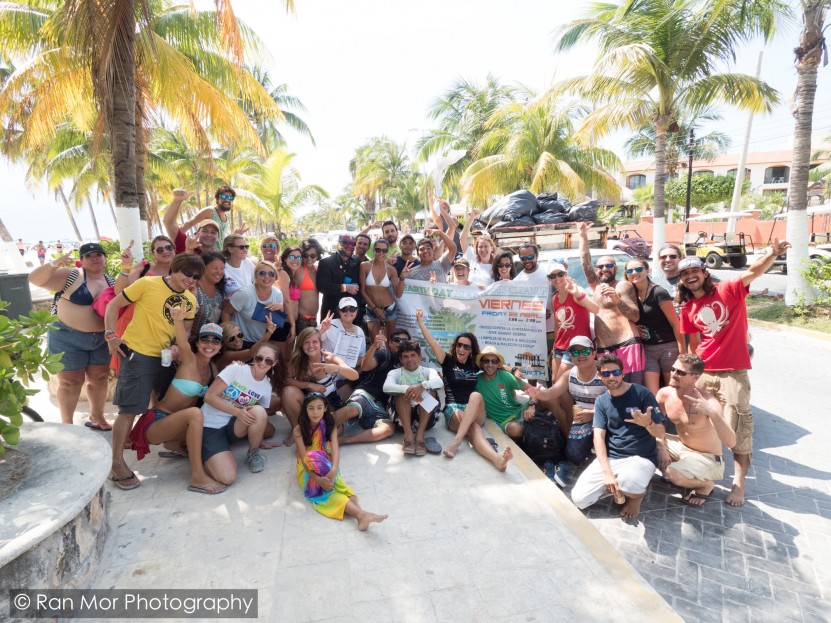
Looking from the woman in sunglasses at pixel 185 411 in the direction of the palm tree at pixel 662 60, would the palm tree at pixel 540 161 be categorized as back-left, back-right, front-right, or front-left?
front-left

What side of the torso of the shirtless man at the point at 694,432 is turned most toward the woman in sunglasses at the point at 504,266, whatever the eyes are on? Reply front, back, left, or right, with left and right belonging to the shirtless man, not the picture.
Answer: right

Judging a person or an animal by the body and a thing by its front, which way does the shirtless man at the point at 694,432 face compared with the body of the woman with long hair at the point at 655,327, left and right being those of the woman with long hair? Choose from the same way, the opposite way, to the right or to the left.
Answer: the same way

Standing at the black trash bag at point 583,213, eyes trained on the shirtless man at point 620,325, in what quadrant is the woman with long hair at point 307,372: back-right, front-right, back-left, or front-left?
front-right

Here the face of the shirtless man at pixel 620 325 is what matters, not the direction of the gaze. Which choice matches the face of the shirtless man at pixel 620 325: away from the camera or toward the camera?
toward the camera

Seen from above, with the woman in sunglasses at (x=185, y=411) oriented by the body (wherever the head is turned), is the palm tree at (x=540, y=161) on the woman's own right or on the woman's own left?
on the woman's own left

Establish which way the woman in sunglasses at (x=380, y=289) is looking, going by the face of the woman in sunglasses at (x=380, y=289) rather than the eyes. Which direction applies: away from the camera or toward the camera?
toward the camera

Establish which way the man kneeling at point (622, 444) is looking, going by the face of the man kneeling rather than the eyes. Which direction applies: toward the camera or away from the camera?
toward the camera

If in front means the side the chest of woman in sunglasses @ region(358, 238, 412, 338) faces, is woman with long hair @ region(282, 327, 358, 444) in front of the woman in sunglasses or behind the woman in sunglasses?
in front

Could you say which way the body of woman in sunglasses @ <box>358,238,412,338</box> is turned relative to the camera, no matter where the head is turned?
toward the camera

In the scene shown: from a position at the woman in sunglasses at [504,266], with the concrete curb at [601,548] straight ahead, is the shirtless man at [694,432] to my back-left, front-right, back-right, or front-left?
front-left

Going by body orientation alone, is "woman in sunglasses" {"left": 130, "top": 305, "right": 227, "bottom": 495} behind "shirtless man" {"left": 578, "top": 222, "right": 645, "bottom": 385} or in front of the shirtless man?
in front

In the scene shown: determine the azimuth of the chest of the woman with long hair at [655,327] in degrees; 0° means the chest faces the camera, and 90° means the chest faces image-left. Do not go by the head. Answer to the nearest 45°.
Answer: approximately 45°

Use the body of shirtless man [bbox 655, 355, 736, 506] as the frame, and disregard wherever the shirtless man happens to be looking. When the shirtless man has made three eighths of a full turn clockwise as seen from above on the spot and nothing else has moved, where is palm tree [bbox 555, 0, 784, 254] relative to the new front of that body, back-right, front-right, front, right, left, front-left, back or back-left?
front

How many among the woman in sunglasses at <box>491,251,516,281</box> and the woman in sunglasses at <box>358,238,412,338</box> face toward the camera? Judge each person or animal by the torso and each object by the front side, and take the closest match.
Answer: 2

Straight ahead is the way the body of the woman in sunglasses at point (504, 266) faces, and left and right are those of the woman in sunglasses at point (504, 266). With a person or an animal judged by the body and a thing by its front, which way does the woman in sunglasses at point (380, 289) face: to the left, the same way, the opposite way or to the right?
the same way
